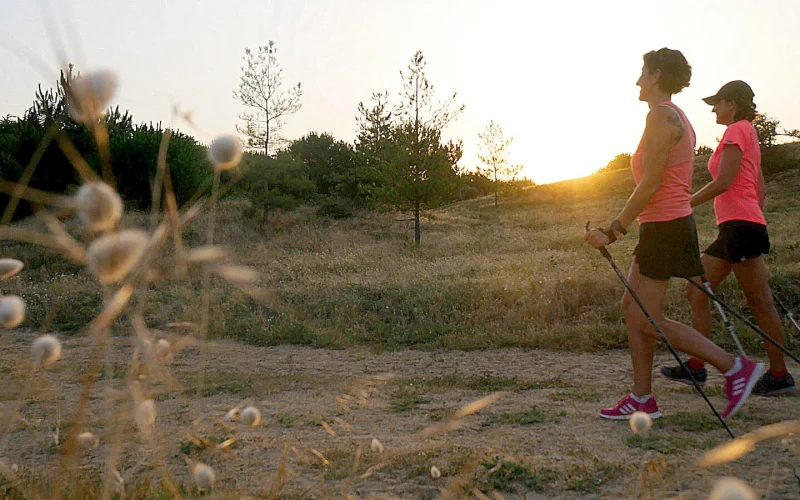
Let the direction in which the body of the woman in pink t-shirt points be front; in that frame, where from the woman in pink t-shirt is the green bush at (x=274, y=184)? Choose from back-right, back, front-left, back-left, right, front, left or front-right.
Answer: front-right

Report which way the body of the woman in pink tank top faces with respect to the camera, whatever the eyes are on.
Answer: to the viewer's left

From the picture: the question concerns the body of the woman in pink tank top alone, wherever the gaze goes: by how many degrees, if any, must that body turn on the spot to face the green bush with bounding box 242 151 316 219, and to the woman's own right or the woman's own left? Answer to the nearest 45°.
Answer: approximately 45° to the woman's own right

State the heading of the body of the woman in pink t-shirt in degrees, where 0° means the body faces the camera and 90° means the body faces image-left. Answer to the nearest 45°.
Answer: approximately 90°

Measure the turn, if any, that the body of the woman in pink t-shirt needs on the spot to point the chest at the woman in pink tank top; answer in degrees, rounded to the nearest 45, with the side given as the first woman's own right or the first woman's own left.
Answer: approximately 45° to the first woman's own left

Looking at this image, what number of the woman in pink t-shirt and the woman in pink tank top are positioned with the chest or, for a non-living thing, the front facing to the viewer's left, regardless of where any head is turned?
2

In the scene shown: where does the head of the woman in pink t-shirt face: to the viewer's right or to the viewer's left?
to the viewer's left

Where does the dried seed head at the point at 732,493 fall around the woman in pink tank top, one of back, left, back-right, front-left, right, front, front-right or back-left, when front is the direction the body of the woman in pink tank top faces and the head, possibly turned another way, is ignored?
left

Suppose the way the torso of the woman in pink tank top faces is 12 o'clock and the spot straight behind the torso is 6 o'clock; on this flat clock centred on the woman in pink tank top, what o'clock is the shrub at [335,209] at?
The shrub is roughly at 2 o'clock from the woman in pink tank top.
